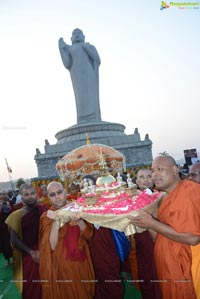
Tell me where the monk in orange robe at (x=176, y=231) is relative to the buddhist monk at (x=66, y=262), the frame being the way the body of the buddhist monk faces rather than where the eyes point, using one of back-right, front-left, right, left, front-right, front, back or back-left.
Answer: front-left

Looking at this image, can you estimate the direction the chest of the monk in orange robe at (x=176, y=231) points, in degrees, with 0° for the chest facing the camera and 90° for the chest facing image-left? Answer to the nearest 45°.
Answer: approximately 45°

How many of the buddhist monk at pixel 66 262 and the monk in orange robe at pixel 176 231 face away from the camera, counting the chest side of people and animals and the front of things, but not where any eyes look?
0

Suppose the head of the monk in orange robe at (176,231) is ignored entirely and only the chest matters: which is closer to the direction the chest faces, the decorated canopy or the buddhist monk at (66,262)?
the buddhist monk

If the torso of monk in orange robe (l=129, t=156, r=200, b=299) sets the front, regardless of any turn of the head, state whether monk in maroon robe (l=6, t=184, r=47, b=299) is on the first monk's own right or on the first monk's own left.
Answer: on the first monk's own right

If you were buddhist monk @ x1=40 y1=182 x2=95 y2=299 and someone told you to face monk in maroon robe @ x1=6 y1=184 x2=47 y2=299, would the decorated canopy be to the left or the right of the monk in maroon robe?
right

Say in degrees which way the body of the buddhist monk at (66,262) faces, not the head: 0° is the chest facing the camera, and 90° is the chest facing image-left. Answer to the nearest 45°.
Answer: approximately 0°
